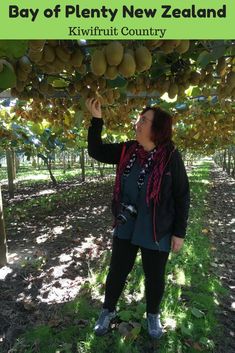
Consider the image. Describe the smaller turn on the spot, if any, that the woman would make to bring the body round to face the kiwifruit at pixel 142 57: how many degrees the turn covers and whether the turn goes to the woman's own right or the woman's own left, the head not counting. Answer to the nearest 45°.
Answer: approximately 45° to the woman's own left

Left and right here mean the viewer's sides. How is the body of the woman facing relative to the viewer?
facing the viewer and to the left of the viewer

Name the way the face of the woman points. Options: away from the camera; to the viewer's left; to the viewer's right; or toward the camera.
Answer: to the viewer's left

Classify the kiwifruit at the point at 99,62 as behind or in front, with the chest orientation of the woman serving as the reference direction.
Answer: in front

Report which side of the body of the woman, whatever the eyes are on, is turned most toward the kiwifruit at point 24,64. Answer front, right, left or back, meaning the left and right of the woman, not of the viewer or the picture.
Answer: front

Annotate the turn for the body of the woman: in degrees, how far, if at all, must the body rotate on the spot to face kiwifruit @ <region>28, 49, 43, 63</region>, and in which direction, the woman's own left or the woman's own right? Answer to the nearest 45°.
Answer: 0° — they already face it

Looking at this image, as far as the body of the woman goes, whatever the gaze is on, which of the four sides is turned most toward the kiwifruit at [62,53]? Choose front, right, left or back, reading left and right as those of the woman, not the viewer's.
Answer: front

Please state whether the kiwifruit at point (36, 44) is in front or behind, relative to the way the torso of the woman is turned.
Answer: in front

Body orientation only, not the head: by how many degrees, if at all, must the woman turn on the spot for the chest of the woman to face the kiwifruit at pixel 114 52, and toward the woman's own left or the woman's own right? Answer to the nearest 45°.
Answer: approximately 45° to the woman's own left

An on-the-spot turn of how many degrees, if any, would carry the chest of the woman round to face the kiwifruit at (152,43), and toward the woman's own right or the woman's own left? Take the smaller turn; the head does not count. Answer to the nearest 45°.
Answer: approximately 45° to the woman's own left
